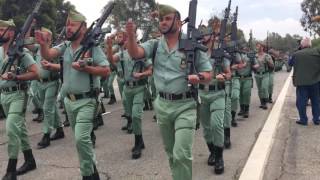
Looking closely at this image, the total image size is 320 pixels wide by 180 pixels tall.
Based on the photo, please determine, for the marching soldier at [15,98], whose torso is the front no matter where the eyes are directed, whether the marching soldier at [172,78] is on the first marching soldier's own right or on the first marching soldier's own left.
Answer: on the first marching soldier's own left

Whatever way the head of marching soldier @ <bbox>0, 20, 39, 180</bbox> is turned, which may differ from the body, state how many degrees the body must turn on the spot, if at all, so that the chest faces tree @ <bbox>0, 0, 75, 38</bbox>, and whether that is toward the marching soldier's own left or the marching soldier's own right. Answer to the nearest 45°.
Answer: approximately 135° to the marching soldier's own right

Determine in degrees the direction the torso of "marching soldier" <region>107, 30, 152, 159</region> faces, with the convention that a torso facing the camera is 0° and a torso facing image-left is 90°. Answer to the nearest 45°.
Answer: approximately 45°

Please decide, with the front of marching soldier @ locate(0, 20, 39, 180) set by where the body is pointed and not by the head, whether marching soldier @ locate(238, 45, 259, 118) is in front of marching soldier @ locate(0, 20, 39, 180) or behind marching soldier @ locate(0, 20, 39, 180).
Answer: behind

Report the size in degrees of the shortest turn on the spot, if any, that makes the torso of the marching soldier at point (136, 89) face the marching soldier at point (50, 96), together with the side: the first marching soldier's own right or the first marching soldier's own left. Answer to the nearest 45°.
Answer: approximately 90° to the first marching soldier's own right

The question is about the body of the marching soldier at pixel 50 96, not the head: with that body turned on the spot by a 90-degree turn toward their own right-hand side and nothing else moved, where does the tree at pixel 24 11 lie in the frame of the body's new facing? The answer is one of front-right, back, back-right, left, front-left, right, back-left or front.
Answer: front-right

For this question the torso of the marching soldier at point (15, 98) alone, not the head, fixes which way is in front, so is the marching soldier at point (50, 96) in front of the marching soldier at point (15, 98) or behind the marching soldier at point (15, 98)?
behind

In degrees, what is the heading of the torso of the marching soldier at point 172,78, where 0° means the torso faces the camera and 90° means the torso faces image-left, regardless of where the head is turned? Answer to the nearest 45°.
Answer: approximately 45°

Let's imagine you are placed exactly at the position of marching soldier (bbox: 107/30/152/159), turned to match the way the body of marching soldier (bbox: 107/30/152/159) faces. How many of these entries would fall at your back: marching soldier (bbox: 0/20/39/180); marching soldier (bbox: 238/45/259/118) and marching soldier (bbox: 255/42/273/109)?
2

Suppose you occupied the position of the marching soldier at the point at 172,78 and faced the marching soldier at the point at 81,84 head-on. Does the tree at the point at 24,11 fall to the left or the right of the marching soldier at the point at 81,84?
right

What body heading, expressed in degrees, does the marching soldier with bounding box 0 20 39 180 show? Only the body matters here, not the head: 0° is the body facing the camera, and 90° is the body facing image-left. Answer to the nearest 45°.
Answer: approximately 45°

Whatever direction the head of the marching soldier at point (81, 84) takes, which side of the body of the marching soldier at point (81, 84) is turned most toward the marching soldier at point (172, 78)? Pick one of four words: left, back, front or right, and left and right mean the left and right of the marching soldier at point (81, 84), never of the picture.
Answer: left
